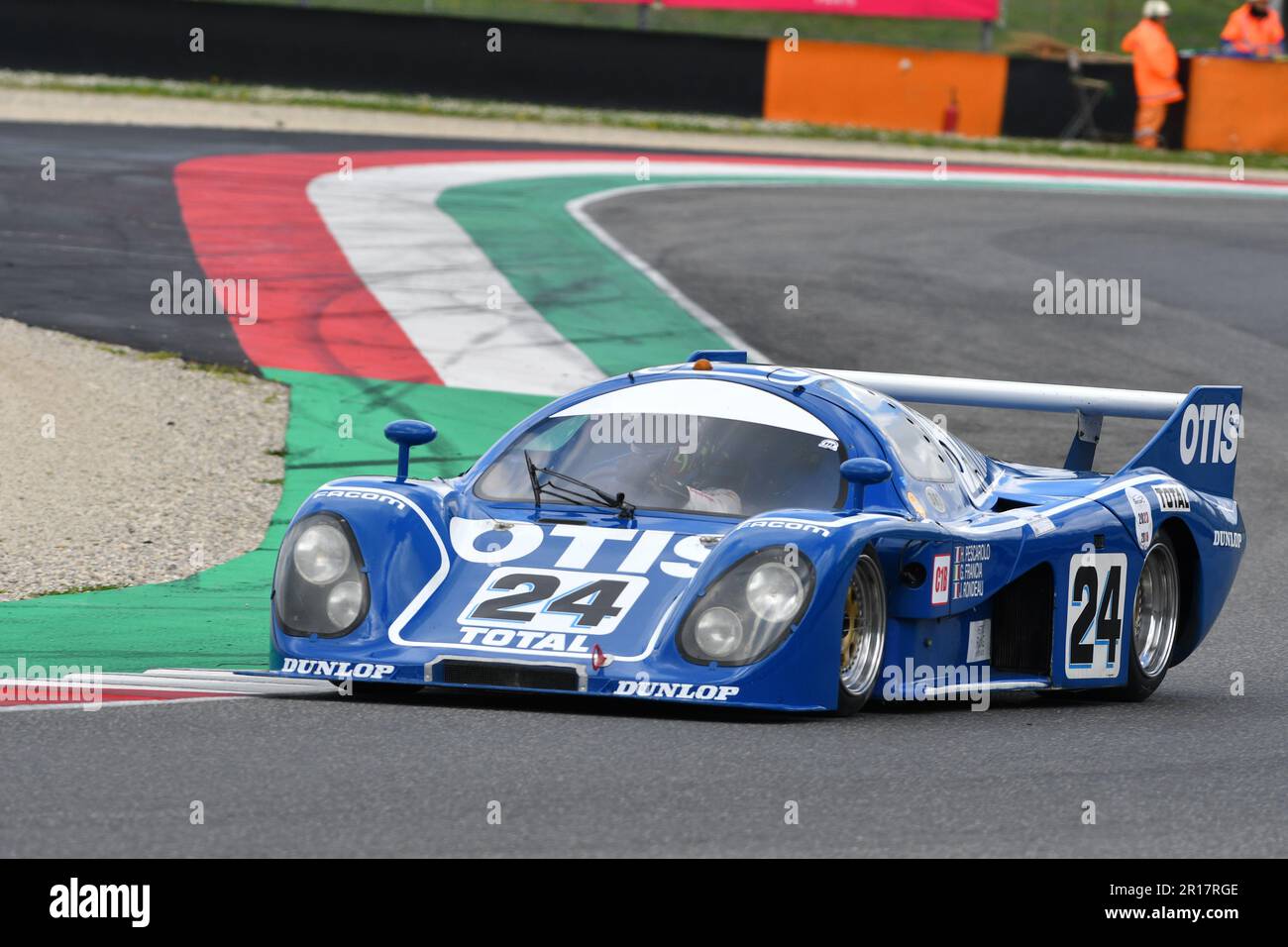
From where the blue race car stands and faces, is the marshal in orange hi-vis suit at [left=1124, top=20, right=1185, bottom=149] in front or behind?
behind

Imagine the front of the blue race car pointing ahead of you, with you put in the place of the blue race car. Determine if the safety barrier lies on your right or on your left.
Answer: on your right

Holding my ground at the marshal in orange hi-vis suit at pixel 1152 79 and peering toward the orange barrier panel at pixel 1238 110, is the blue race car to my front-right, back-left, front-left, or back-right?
back-right

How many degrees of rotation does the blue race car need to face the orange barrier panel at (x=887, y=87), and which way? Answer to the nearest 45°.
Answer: approximately 135° to its right

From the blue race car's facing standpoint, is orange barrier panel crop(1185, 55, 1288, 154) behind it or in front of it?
behind

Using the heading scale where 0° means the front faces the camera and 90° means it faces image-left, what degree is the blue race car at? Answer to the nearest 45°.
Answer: approximately 45°

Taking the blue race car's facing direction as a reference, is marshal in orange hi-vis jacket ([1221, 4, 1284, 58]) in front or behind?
behind
